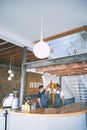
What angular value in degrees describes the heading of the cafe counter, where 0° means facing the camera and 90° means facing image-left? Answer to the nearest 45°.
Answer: approximately 0°
